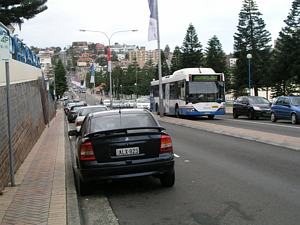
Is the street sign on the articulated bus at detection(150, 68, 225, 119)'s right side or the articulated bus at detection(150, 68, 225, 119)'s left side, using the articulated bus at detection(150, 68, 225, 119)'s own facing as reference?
on its right

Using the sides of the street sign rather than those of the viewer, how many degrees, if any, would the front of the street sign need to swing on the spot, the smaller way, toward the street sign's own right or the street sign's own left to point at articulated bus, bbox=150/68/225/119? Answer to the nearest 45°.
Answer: approximately 135° to the street sign's own left

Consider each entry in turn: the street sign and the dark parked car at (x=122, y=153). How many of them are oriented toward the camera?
1

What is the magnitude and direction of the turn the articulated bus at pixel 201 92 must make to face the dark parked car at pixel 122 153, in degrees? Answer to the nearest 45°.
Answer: approximately 45° to its right

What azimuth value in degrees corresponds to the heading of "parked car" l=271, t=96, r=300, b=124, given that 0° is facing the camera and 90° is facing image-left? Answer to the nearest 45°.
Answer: approximately 315°

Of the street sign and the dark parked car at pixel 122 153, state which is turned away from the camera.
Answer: the dark parked car

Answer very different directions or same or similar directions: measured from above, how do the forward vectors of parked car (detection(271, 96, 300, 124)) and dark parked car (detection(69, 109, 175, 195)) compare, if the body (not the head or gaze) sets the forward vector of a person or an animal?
very different directions

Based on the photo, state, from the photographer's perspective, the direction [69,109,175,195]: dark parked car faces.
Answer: facing away from the viewer
